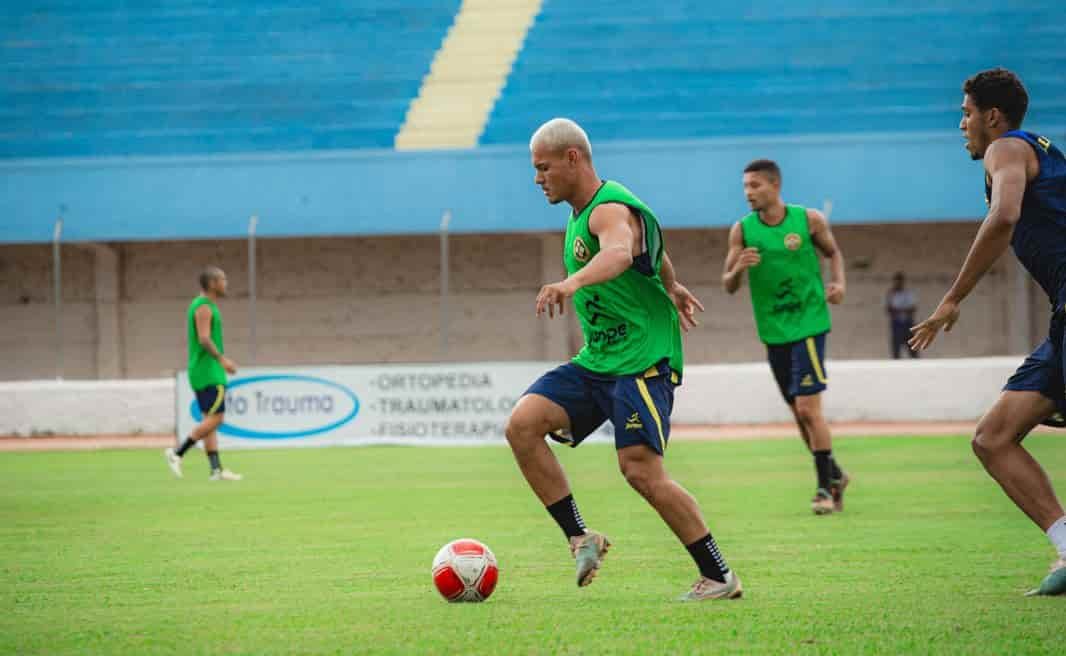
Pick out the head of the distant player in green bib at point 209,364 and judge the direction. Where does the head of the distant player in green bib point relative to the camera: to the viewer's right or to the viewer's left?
to the viewer's right

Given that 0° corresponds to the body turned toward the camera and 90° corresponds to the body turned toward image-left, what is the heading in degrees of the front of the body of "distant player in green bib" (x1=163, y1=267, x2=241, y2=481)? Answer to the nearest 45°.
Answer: approximately 270°

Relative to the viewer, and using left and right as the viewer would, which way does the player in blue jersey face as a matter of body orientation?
facing to the left of the viewer

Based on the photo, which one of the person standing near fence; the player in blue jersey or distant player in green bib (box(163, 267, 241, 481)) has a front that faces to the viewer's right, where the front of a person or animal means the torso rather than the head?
the distant player in green bib

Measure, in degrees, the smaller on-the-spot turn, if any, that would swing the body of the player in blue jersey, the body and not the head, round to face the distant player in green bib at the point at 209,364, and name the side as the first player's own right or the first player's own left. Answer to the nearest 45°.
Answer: approximately 45° to the first player's own right

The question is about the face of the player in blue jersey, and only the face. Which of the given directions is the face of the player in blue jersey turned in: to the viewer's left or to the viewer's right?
to the viewer's left

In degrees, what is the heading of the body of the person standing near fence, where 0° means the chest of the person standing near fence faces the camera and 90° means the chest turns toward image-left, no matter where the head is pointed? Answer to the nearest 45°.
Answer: approximately 0°

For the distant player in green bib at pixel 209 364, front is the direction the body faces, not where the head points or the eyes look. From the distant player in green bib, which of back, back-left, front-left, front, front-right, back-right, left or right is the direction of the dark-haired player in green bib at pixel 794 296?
front-right

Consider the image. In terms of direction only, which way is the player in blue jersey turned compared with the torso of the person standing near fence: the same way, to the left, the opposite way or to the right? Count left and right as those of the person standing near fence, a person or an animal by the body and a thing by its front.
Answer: to the right

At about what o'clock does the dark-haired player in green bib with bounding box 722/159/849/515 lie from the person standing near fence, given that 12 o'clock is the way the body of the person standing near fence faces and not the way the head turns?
The dark-haired player in green bib is roughly at 12 o'clock from the person standing near fence.

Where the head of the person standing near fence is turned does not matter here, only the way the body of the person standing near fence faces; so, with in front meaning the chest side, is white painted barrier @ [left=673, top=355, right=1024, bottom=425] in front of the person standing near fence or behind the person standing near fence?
in front
